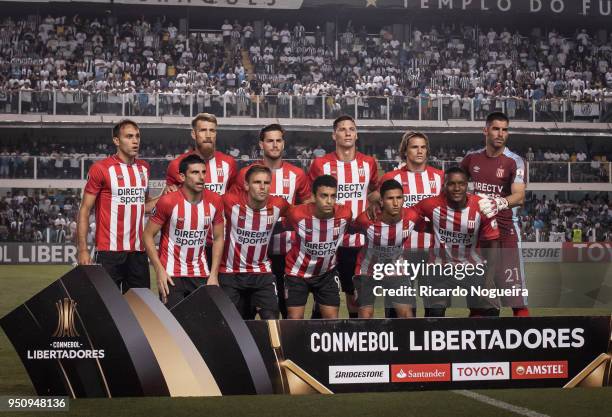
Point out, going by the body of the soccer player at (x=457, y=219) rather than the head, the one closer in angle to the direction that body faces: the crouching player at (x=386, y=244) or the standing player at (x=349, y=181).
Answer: the crouching player

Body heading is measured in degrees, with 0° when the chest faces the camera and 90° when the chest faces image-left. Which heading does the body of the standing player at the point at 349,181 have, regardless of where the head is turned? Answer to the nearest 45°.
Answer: approximately 0°

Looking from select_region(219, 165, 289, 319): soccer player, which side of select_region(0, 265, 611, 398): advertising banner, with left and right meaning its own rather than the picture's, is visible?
back

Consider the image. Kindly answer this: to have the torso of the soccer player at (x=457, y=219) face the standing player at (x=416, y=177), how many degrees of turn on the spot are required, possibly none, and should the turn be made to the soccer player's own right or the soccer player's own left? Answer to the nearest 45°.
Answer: approximately 135° to the soccer player's own right

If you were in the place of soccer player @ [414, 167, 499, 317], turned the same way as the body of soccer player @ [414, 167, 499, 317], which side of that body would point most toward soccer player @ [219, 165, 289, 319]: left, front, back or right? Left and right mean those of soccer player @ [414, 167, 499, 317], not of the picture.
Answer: right

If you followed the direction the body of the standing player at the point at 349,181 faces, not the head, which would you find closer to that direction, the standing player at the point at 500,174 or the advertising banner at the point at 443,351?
the advertising banner

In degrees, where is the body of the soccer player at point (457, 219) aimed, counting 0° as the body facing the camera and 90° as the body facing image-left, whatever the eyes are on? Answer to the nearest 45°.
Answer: approximately 0°
